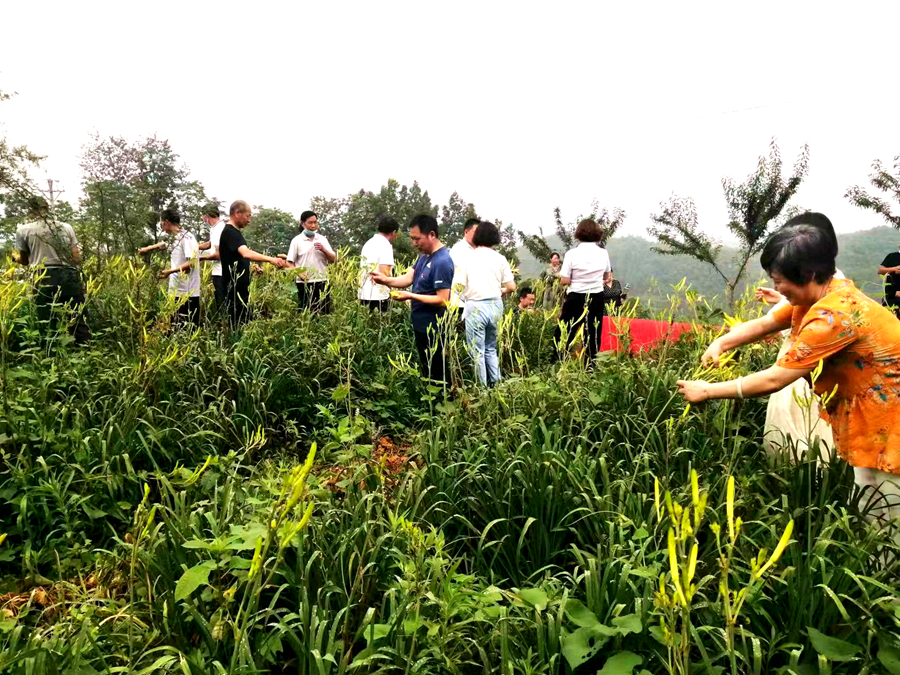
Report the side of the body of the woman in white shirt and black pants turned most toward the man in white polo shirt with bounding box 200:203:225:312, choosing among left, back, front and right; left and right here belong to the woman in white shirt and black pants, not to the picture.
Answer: left

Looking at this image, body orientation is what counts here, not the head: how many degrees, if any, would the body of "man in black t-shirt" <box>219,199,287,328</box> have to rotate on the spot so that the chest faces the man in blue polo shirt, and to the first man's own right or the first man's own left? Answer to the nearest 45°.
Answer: approximately 45° to the first man's own right

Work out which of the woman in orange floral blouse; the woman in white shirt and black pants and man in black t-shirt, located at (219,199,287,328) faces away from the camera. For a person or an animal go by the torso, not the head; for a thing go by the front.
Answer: the woman in white shirt and black pants

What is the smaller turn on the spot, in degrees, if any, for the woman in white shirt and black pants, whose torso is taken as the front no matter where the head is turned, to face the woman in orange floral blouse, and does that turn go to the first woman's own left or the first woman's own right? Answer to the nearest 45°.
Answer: approximately 180°

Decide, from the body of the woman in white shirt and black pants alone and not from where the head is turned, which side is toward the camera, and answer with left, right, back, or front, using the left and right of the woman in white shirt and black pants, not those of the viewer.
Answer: back

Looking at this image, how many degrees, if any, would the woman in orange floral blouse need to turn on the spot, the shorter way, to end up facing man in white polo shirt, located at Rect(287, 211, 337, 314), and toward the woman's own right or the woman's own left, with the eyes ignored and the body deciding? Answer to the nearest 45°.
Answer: approximately 45° to the woman's own right

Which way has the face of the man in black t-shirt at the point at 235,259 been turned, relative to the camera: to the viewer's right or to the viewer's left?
to the viewer's right

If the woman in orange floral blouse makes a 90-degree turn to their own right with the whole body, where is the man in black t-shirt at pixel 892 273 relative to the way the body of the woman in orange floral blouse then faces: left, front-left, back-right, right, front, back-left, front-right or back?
front

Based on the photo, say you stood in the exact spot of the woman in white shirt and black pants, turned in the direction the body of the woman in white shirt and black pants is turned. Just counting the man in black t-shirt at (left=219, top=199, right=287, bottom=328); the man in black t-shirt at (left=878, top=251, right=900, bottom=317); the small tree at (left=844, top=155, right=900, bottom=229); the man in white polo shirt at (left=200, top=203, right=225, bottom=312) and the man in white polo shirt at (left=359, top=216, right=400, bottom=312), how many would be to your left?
3

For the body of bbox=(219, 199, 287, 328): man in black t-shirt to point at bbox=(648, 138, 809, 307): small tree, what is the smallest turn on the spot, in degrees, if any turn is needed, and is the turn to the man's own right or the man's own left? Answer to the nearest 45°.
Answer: approximately 45° to the man's own left

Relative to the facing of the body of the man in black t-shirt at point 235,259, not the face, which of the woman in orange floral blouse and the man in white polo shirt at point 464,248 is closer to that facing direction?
the man in white polo shirt

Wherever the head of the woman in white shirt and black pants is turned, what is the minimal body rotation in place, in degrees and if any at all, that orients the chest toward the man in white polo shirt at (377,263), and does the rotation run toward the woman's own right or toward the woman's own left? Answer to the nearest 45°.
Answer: approximately 90° to the woman's own left

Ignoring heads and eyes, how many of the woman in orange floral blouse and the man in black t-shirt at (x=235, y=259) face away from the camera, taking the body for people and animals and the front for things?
0

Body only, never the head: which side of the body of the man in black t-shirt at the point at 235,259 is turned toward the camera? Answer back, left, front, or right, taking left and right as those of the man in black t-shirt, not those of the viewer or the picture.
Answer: right

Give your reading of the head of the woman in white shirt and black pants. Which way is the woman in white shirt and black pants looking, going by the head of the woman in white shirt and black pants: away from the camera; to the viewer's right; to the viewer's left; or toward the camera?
away from the camera

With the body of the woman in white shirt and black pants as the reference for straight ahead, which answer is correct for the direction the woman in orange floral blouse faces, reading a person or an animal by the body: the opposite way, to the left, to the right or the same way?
to the left

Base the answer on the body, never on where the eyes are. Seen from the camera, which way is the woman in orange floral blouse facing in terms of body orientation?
to the viewer's left
